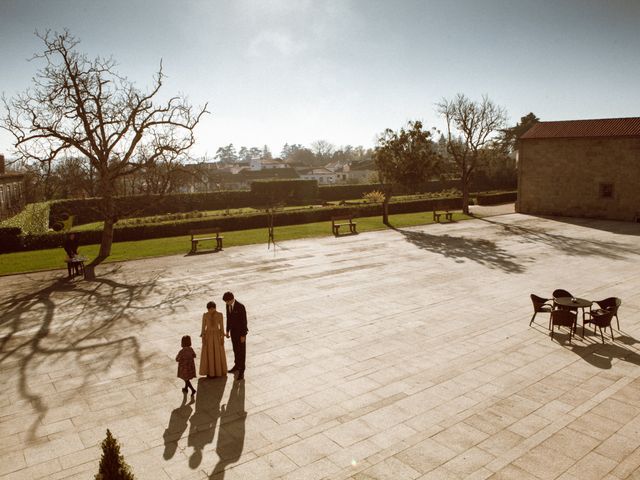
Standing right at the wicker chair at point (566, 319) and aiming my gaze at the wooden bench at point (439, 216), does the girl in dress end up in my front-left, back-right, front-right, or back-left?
back-left

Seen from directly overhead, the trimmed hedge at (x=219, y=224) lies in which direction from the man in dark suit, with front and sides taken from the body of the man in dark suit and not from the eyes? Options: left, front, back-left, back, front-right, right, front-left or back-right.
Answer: back-right

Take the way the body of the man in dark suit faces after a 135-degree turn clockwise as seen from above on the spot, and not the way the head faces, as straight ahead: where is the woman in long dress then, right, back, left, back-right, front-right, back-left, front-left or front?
left

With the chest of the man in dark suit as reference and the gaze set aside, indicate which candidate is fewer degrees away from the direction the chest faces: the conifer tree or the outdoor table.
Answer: the conifer tree

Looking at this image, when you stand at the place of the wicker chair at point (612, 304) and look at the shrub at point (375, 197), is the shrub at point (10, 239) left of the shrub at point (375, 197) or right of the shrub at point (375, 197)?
left

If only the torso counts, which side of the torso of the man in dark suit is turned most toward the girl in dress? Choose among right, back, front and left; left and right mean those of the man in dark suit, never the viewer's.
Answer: front

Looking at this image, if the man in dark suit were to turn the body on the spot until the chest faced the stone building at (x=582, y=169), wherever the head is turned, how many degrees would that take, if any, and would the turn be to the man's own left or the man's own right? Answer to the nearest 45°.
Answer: approximately 180°

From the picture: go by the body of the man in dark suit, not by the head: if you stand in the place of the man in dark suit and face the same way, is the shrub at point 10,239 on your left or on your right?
on your right

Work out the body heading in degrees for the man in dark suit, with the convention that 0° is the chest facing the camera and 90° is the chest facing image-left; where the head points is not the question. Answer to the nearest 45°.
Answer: approximately 45°
